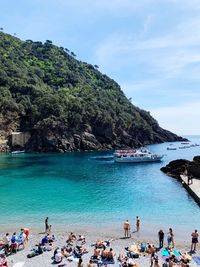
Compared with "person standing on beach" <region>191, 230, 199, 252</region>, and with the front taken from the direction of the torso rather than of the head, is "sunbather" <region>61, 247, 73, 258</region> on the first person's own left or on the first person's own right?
on the first person's own left

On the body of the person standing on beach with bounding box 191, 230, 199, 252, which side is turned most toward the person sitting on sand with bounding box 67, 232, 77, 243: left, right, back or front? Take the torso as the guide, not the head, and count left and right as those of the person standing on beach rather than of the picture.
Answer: left

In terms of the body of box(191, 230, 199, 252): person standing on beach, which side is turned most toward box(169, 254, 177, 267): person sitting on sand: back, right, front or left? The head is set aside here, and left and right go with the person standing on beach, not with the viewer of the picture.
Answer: back

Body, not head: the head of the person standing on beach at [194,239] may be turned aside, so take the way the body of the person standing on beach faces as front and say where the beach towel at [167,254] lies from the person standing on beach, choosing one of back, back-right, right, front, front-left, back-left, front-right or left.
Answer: back-left

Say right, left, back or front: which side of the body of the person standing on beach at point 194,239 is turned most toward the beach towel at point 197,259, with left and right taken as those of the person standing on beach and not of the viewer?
back

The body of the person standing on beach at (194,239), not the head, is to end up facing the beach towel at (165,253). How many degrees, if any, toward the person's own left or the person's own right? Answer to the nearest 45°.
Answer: approximately 135° to the person's own left

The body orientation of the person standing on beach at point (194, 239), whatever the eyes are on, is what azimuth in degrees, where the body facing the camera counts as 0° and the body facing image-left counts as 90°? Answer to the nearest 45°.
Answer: approximately 180°

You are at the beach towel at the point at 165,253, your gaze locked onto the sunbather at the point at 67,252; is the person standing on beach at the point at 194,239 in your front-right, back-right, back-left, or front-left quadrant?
back-right
